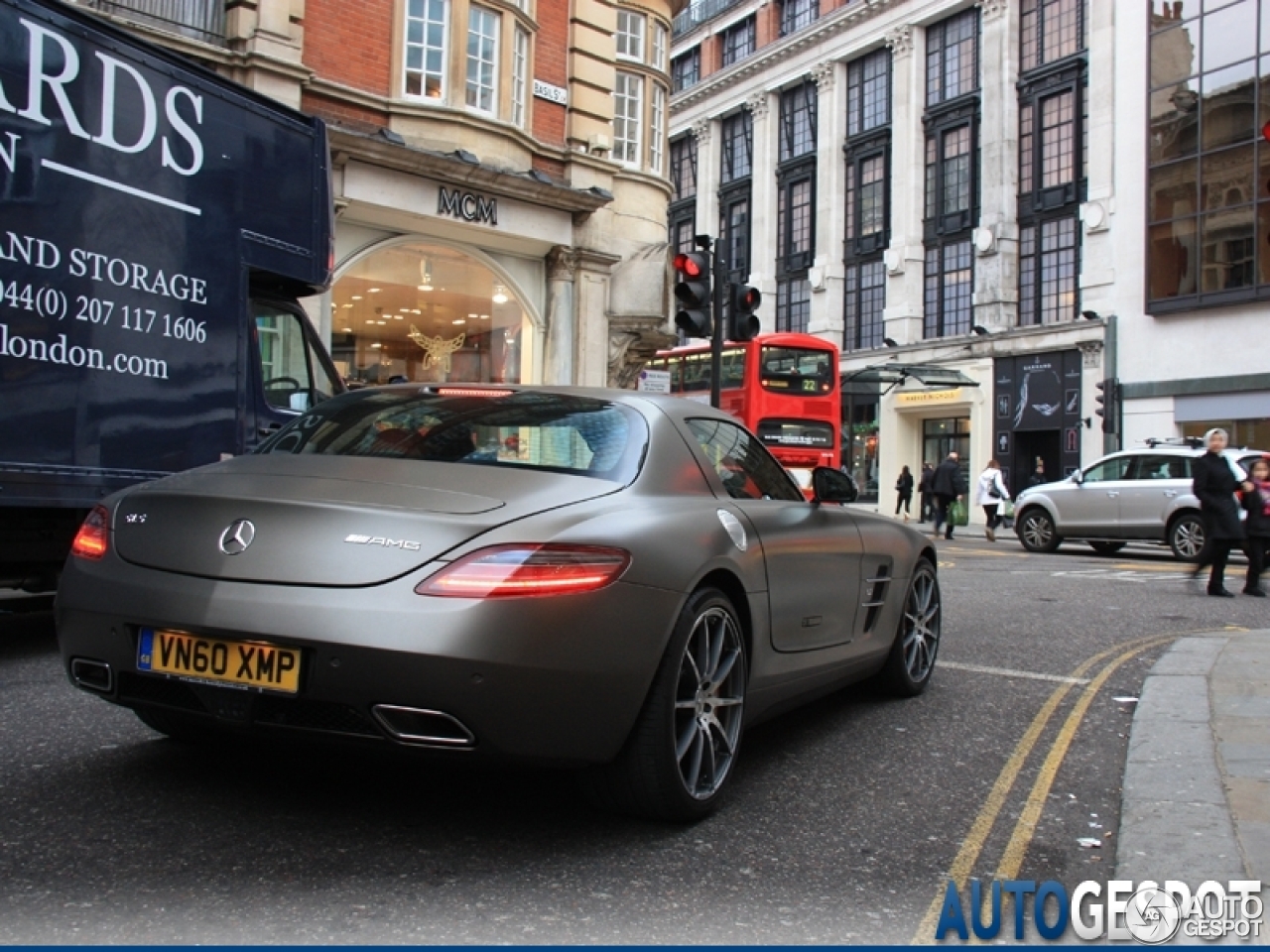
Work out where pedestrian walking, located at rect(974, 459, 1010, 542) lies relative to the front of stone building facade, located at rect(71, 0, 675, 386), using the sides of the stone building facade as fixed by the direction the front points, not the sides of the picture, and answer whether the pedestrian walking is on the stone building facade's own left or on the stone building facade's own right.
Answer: on the stone building facade's own left

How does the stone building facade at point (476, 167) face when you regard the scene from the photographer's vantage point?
facing the viewer and to the right of the viewer

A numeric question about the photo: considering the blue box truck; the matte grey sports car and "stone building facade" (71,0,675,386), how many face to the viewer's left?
0

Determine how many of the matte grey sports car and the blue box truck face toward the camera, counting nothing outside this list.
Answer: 0

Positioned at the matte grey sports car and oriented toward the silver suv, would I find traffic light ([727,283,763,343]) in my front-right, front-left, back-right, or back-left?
front-left

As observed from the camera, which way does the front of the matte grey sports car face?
facing away from the viewer and to the right of the viewer

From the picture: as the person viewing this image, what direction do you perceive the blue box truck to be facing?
facing away from the viewer and to the right of the viewer

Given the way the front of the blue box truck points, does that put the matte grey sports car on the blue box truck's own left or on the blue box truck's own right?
on the blue box truck's own right
